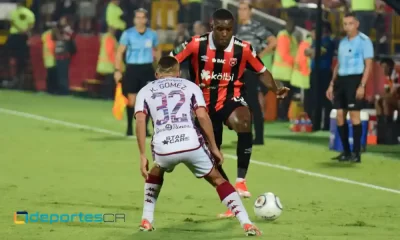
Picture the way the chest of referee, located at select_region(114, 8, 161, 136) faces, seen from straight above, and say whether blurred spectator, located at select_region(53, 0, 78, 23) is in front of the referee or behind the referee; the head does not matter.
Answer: behind

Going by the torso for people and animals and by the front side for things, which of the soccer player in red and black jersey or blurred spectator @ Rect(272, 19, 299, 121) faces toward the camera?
the soccer player in red and black jersey

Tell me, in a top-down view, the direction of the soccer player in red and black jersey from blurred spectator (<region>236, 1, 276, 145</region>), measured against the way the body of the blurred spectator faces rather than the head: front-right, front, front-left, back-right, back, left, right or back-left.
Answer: front-left

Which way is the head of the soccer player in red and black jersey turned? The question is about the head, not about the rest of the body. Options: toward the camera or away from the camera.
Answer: toward the camera

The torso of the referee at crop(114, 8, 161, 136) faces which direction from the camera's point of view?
toward the camera
